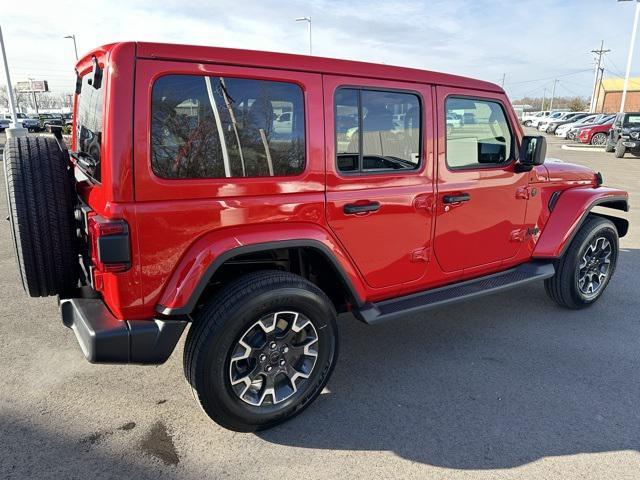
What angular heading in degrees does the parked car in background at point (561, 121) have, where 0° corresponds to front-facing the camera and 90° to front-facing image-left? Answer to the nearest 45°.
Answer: approximately 45°

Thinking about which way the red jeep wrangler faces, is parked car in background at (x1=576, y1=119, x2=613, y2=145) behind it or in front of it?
in front

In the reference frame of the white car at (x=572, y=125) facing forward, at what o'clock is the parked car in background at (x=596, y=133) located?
The parked car in background is roughly at 10 o'clock from the white car.

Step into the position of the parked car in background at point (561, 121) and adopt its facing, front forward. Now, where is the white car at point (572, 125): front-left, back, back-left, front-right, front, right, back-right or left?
front-left

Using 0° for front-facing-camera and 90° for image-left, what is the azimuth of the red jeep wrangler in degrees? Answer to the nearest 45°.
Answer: approximately 225°

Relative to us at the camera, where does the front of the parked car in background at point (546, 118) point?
facing the viewer and to the left of the viewer

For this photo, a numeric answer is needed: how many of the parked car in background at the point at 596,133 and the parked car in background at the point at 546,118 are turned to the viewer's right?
0

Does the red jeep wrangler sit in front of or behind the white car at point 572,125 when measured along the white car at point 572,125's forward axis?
in front

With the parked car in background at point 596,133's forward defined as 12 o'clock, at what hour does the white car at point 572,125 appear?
The white car is roughly at 4 o'clock from the parked car in background.

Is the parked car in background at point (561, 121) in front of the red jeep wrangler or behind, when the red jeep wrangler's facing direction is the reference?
in front

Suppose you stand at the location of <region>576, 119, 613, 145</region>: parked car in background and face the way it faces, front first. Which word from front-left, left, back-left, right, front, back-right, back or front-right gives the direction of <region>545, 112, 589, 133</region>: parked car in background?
back-right
